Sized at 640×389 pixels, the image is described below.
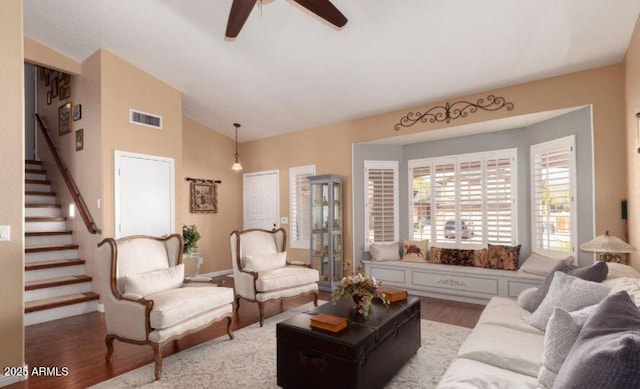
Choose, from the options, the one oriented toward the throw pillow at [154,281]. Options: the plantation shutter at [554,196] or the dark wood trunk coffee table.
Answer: the plantation shutter

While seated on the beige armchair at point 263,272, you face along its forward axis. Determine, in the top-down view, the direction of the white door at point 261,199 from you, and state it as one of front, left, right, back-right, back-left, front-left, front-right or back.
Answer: back-left

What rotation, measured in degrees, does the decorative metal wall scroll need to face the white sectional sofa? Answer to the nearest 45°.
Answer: approximately 45° to its left

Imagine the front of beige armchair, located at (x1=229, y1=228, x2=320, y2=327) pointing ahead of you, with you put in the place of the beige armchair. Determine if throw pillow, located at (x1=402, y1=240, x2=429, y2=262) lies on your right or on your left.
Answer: on your left

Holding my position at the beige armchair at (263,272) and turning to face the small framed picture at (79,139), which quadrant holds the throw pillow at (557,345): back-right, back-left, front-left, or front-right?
back-left
